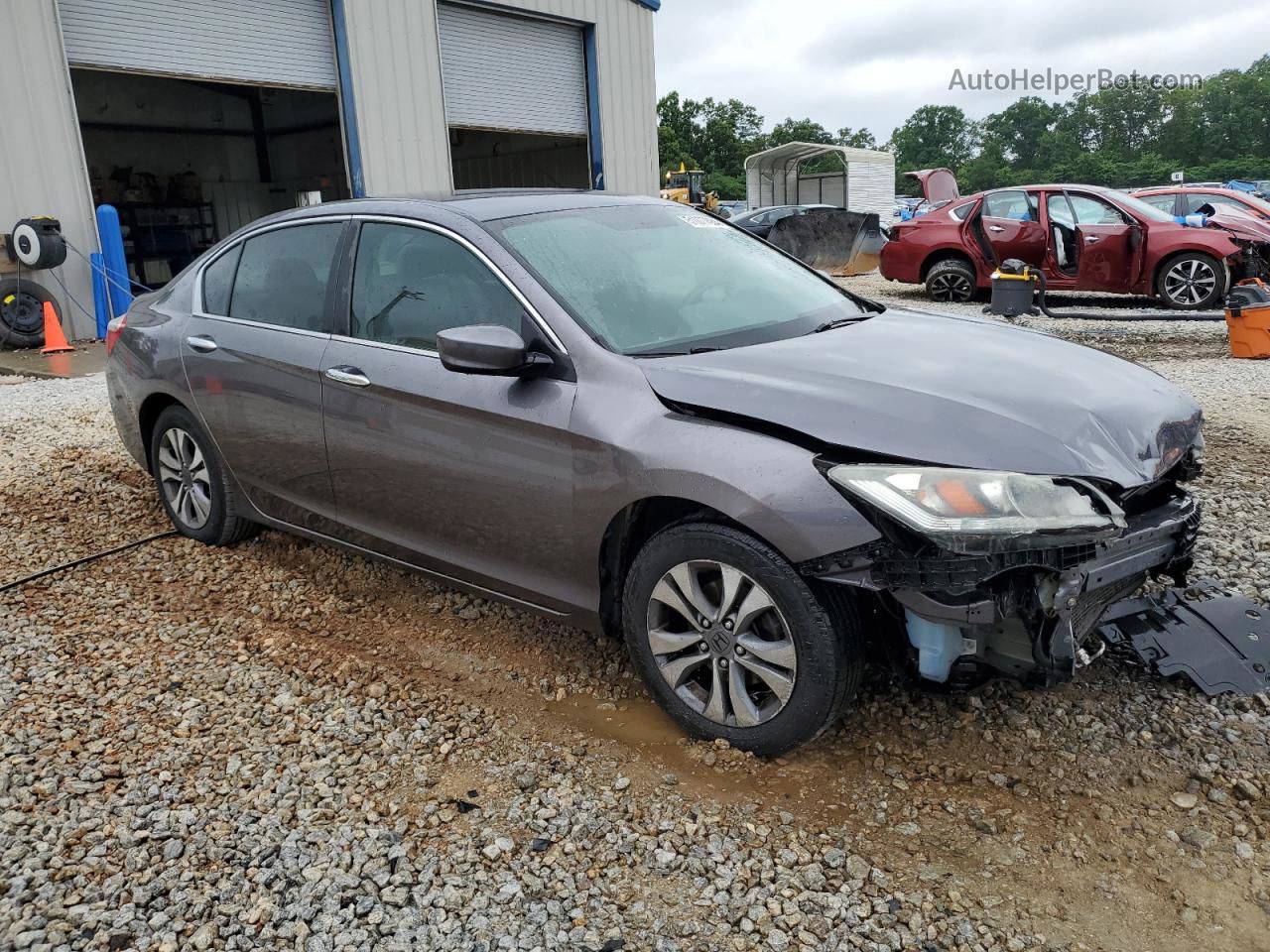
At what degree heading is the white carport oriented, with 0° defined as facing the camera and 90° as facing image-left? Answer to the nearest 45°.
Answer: approximately 45°

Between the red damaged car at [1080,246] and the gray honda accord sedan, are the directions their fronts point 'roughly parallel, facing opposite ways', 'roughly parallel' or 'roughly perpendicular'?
roughly parallel

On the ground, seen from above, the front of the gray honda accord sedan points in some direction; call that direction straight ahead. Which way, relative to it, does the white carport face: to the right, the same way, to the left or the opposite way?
to the right

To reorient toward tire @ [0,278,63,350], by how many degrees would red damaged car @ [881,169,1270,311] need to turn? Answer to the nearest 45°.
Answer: approximately 135° to its right

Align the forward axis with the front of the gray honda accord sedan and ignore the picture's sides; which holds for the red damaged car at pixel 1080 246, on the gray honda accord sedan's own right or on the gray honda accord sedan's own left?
on the gray honda accord sedan's own left

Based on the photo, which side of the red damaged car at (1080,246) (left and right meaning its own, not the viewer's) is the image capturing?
right

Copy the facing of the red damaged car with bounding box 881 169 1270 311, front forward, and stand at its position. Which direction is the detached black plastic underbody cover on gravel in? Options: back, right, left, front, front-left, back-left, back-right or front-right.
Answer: right

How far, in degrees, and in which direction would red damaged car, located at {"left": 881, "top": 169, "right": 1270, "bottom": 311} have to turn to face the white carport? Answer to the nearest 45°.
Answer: approximately 90° to its left

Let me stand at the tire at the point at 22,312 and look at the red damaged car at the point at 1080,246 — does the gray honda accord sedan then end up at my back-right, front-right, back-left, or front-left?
front-right

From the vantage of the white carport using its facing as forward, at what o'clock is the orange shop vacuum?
The orange shop vacuum is roughly at 10 o'clock from the white carport.

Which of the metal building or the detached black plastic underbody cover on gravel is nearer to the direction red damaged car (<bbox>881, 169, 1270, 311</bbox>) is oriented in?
the detached black plastic underbody cover on gravel

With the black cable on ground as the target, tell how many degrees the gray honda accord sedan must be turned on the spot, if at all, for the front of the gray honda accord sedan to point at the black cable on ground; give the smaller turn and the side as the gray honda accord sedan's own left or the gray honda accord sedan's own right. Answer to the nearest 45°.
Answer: approximately 180°

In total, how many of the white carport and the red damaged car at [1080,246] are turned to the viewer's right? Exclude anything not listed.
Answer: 1

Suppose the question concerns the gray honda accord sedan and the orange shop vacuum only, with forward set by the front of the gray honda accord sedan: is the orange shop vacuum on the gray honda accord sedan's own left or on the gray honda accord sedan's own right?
on the gray honda accord sedan's own left

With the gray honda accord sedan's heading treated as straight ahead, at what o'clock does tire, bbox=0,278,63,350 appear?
The tire is roughly at 6 o'clock from the gray honda accord sedan.
